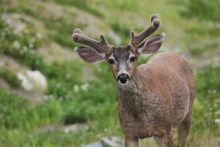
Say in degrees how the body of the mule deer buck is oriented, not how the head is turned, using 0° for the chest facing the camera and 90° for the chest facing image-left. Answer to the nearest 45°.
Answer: approximately 45°

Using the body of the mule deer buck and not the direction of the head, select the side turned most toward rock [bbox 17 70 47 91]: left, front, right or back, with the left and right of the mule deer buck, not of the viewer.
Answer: right
